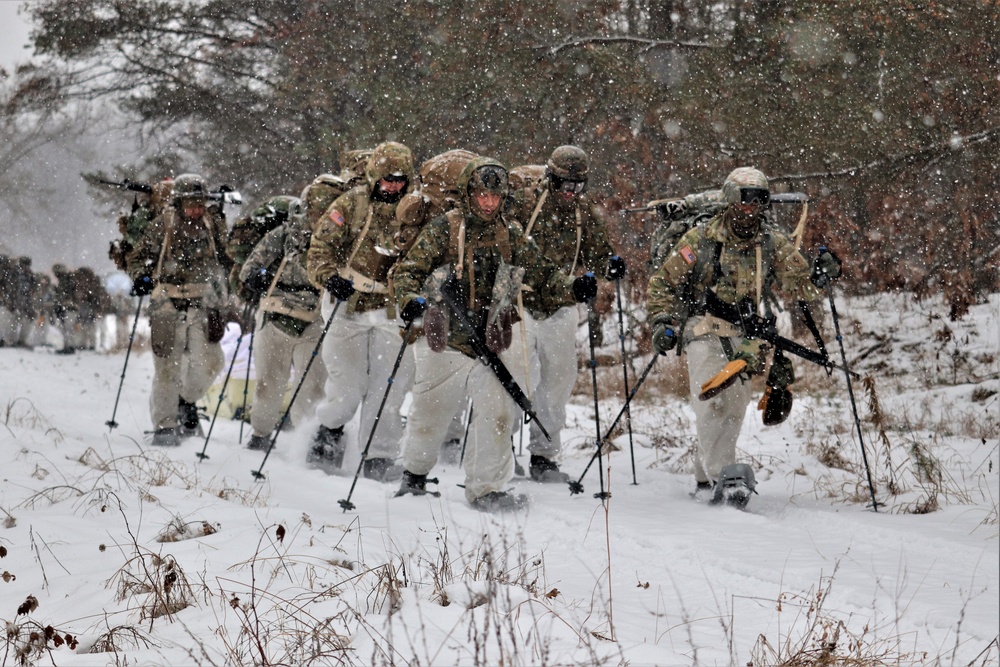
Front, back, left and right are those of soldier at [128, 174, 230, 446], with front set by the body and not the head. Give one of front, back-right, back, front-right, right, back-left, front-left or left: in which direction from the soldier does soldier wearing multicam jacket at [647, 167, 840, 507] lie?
front-left

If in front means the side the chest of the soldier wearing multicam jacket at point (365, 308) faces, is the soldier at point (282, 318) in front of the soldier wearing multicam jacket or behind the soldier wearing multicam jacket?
behind

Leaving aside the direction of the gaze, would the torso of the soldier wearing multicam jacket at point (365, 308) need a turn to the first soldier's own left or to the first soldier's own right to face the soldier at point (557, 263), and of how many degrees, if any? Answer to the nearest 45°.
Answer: approximately 45° to the first soldier's own left

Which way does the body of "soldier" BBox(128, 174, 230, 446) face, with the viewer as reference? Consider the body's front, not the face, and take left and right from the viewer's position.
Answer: facing the viewer

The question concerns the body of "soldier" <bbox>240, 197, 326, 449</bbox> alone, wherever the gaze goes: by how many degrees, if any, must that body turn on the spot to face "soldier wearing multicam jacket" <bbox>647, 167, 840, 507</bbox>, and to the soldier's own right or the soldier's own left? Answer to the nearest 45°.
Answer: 0° — they already face them

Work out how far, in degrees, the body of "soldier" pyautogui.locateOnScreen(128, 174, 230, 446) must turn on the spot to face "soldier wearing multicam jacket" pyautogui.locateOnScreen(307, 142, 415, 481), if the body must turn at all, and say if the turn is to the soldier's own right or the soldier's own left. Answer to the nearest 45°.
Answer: approximately 45° to the soldier's own left

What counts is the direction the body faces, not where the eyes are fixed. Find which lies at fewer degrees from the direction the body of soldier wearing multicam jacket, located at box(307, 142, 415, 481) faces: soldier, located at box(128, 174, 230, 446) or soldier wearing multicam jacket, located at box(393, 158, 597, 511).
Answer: the soldier wearing multicam jacket

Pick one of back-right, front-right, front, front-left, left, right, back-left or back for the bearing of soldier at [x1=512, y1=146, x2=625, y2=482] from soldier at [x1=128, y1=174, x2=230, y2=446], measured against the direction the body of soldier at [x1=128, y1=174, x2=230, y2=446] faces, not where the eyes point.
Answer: front-left
